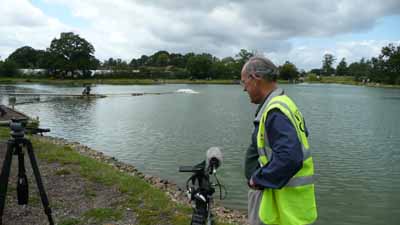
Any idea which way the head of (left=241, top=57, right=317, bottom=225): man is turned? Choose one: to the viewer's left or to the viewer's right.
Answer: to the viewer's left

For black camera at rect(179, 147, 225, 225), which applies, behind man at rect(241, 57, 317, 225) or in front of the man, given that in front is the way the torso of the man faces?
in front

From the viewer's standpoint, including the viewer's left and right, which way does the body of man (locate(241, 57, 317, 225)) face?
facing to the left of the viewer
